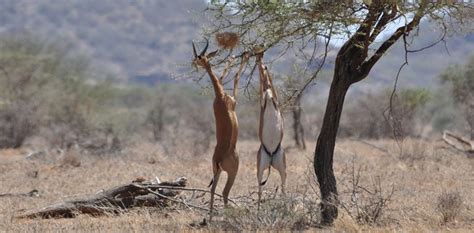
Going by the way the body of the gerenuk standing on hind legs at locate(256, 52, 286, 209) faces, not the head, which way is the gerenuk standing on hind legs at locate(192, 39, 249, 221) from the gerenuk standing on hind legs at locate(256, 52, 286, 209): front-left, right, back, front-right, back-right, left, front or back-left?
right

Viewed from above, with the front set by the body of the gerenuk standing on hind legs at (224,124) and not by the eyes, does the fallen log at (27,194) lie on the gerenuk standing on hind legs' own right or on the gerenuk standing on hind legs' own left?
on the gerenuk standing on hind legs' own left

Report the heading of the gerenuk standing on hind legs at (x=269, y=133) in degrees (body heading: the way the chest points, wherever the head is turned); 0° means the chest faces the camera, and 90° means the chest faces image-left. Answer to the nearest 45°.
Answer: approximately 0°

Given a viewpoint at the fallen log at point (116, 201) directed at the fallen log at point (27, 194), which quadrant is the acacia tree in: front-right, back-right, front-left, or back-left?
back-right

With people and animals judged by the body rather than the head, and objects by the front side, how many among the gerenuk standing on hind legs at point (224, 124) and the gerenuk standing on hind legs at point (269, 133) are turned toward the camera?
1

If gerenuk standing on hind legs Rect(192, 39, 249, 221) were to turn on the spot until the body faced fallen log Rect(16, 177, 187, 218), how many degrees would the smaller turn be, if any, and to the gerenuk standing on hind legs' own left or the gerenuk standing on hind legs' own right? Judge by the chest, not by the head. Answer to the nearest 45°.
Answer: approximately 90° to the gerenuk standing on hind legs' own left

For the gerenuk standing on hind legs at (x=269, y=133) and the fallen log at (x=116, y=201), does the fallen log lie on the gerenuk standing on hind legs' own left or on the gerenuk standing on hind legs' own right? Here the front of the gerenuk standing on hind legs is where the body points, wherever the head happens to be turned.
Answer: on the gerenuk standing on hind legs' own right
